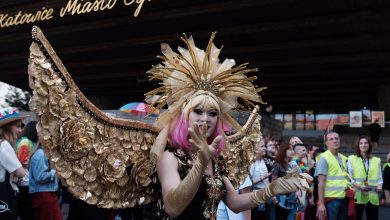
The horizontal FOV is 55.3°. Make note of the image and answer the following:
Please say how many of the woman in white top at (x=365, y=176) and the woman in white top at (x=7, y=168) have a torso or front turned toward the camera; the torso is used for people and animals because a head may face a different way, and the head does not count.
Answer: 1

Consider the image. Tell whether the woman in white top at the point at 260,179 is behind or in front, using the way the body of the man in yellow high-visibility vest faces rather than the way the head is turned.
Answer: behind

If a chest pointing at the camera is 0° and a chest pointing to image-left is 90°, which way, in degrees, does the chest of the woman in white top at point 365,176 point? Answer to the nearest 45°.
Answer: approximately 0°

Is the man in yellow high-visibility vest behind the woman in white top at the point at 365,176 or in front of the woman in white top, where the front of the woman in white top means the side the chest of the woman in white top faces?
in front

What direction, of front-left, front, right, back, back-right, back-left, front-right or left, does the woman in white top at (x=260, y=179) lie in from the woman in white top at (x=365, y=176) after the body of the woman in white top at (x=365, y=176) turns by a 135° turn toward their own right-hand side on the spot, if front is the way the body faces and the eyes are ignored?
left

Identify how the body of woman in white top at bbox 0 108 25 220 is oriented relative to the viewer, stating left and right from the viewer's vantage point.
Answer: facing to the right of the viewer

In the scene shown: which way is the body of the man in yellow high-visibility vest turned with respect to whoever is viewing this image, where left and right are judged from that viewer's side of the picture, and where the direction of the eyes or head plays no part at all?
facing the viewer and to the right of the viewer
